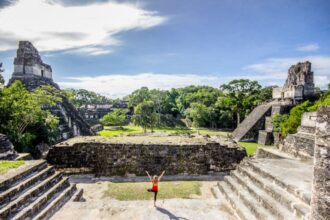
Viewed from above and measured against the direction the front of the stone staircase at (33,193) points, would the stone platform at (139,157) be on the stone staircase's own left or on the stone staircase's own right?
on the stone staircase's own left

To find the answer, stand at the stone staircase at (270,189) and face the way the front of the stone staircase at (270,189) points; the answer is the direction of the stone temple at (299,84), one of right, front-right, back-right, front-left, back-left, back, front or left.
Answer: back-right

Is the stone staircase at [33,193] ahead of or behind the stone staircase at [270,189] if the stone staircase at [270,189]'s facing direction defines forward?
ahead

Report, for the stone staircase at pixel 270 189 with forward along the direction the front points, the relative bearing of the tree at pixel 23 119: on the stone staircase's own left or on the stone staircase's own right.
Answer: on the stone staircase's own right

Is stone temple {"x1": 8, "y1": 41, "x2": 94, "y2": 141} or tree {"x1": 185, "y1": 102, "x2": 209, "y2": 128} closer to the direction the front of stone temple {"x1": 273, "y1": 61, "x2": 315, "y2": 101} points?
the stone temple

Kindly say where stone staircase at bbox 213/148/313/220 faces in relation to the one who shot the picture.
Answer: facing the viewer and to the left of the viewer

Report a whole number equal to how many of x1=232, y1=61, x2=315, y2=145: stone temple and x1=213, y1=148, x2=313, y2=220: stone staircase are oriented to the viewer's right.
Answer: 0

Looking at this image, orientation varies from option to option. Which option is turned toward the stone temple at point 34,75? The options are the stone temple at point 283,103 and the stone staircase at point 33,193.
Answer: the stone temple at point 283,103

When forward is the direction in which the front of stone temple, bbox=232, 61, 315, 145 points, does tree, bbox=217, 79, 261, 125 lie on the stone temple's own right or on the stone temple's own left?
on the stone temple's own right

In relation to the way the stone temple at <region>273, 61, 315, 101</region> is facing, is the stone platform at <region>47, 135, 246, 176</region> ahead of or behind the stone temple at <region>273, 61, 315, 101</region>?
ahead

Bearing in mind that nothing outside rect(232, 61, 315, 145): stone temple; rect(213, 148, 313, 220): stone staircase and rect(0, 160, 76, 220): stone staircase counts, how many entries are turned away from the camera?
0

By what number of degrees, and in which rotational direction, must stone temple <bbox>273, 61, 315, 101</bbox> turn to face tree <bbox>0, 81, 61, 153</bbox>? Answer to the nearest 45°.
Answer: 0° — it already faces it

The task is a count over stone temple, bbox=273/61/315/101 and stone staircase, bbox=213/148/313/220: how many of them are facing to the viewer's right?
0

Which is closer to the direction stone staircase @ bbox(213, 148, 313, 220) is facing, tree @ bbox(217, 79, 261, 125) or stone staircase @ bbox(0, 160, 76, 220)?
the stone staircase

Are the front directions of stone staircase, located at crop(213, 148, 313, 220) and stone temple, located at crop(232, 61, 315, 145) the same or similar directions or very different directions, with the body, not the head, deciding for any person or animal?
same or similar directions
